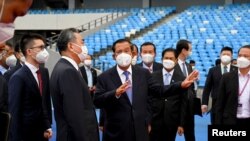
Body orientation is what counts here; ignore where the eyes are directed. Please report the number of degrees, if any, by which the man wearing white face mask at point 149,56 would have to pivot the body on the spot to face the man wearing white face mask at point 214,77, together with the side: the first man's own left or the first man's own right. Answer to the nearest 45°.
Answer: approximately 135° to the first man's own left

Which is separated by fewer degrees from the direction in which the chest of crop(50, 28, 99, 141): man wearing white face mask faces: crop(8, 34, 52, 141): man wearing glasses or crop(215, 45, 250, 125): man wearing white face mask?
the man wearing white face mask

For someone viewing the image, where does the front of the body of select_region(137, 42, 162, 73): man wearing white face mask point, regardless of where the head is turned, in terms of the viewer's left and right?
facing the viewer

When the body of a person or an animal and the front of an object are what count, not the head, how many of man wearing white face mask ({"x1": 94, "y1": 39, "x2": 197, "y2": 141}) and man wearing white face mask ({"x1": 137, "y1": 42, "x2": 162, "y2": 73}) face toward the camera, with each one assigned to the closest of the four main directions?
2

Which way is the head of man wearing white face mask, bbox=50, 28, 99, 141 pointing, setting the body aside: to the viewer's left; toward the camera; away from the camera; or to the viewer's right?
to the viewer's right

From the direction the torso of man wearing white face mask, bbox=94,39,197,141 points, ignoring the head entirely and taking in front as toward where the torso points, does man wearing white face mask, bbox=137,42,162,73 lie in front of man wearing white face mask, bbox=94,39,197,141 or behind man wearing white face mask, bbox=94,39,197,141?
behind

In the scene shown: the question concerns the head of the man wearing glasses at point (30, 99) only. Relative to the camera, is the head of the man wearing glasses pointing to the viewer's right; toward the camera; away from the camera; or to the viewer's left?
to the viewer's right

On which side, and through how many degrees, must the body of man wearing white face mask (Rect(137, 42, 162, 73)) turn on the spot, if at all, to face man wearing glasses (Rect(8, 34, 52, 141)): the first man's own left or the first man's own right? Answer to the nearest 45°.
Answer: approximately 45° to the first man's own right

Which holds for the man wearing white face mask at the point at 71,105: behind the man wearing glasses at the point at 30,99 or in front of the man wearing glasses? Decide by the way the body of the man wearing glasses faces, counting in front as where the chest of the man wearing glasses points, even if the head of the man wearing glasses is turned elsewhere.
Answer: in front

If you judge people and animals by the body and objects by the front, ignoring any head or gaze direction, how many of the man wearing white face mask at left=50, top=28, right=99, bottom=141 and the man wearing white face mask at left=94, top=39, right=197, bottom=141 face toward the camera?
1

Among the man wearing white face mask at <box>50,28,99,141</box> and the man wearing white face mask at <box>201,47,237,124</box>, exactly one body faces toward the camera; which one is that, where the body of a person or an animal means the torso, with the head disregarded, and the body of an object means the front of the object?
the man wearing white face mask at <box>201,47,237,124</box>

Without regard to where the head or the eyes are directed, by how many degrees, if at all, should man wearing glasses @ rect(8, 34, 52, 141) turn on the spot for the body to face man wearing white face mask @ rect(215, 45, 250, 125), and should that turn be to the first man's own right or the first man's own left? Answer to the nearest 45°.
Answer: approximately 45° to the first man's own left

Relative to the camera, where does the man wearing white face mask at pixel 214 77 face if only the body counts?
toward the camera

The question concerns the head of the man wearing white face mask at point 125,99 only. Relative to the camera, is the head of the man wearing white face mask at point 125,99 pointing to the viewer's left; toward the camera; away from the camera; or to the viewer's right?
toward the camera
